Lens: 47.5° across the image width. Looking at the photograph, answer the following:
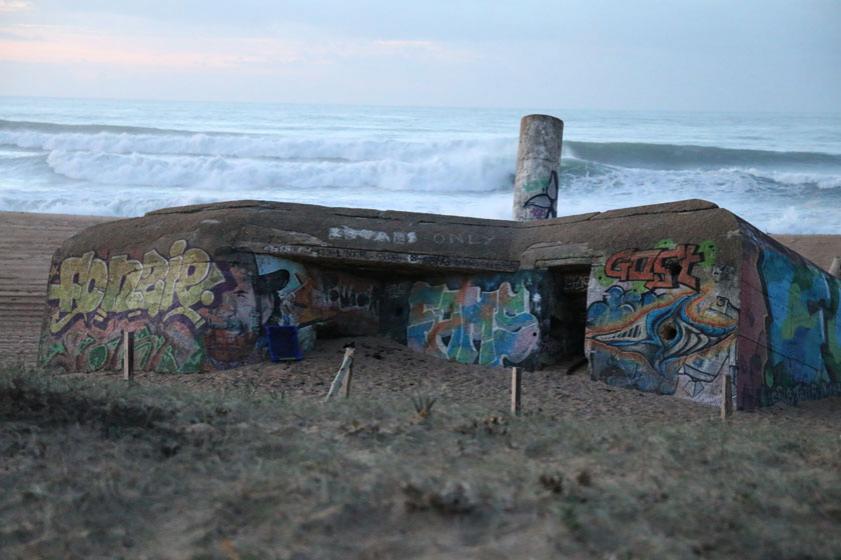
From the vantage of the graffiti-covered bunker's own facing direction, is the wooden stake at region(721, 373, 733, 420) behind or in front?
in front

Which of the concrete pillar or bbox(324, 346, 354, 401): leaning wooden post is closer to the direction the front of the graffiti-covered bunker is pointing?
the leaning wooden post

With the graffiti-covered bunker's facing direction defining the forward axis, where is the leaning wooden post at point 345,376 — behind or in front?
in front

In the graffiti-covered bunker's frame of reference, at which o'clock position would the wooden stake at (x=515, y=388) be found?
The wooden stake is roughly at 12 o'clock from the graffiti-covered bunker.

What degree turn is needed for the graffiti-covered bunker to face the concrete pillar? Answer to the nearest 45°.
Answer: approximately 180°

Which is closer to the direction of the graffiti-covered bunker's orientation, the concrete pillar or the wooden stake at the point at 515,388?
the wooden stake

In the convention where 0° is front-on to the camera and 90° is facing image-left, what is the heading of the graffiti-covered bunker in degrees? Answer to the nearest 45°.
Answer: approximately 0°

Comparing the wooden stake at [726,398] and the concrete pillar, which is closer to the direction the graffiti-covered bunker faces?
the wooden stake
